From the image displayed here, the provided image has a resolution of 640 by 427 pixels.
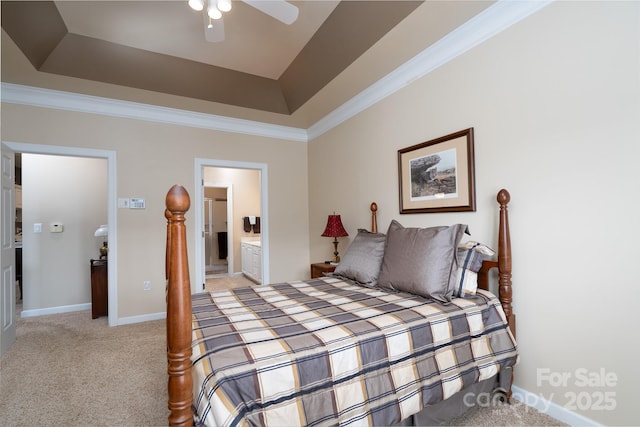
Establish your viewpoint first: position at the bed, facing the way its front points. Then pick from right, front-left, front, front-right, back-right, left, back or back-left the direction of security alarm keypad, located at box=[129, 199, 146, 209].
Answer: right

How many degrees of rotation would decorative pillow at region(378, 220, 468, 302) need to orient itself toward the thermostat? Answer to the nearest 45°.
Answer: approximately 45° to its right

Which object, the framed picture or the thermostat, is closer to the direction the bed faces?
the thermostat

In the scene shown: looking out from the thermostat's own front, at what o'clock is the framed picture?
The framed picture is roughly at 11 o'clock from the thermostat.

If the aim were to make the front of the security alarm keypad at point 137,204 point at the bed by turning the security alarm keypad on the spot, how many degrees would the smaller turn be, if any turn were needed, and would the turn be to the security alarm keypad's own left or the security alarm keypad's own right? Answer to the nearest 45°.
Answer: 0° — it already faces it

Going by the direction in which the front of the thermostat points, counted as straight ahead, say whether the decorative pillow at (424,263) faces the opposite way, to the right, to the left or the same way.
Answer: to the right

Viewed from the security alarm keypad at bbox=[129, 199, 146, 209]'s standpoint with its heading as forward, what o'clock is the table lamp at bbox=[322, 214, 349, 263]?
The table lamp is roughly at 10 o'clock from the security alarm keypad.

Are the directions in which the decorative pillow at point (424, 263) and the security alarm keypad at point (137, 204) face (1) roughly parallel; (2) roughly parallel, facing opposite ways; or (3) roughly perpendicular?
roughly perpendicular

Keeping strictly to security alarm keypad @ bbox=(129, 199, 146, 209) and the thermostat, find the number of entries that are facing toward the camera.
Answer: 2

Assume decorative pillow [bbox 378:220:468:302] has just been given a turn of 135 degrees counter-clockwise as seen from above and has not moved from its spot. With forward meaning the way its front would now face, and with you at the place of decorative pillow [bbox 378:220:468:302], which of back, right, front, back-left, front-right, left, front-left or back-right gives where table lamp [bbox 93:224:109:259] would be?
back

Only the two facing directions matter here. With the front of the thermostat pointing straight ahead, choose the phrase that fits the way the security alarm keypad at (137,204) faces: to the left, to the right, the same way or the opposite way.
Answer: the same way

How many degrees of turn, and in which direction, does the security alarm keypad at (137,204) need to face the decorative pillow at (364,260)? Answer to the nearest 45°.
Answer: approximately 45° to its left

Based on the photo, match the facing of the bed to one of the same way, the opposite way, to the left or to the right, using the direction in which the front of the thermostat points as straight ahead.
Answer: to the right

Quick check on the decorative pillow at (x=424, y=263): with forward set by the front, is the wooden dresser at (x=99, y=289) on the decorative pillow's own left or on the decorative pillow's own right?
on the decorative pillow's own right

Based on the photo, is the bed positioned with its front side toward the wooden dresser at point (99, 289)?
no

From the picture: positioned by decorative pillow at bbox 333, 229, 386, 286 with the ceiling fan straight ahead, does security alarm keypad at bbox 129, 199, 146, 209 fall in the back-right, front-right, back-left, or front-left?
front-right

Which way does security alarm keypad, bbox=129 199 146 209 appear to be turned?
toward the camera

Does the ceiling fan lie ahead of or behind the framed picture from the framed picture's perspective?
ahead

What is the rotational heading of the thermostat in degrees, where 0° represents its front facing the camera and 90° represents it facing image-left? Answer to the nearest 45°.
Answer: approximately 0°

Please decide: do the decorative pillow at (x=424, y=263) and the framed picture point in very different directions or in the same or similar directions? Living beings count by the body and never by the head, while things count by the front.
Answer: same or similar directions
